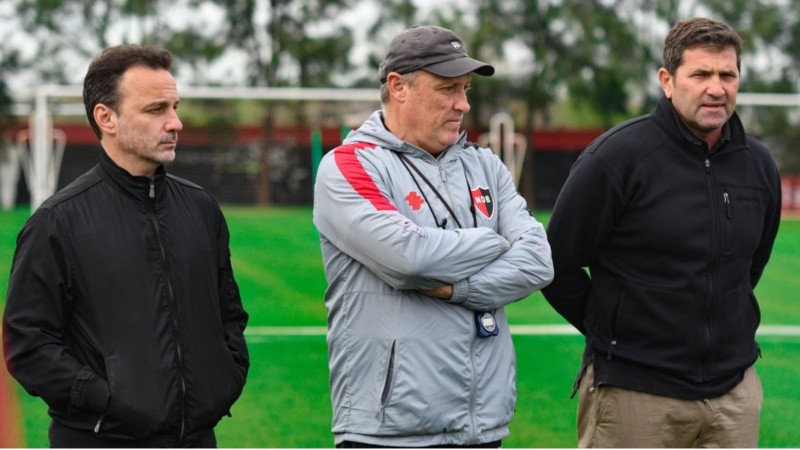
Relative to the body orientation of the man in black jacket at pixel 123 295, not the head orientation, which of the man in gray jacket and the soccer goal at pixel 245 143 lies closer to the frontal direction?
the man in gray jacket

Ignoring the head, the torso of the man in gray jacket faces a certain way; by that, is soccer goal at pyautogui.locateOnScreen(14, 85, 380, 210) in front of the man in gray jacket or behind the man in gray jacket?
behind

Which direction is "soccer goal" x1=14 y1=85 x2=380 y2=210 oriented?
toward the camera

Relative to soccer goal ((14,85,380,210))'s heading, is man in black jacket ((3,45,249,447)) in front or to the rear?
in front

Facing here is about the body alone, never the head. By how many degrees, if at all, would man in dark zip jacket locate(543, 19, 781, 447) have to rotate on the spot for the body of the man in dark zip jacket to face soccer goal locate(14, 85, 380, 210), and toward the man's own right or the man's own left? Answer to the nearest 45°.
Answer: approximately 180°

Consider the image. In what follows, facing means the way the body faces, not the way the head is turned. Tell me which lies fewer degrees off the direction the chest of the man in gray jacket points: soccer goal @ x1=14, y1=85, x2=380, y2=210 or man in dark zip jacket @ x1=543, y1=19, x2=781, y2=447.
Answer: the man in dark zip jacket

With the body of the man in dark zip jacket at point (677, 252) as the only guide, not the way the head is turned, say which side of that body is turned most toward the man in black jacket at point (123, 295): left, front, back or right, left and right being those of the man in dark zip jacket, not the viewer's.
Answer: right

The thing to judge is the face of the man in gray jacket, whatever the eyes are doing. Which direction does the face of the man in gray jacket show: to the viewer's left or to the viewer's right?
to the viewer's right

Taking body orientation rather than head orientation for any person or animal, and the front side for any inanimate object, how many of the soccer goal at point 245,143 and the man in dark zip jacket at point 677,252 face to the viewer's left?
0

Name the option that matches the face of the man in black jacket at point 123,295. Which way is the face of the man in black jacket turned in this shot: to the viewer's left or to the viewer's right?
to the viewer's right

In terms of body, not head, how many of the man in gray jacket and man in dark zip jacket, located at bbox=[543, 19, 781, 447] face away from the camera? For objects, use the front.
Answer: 0
